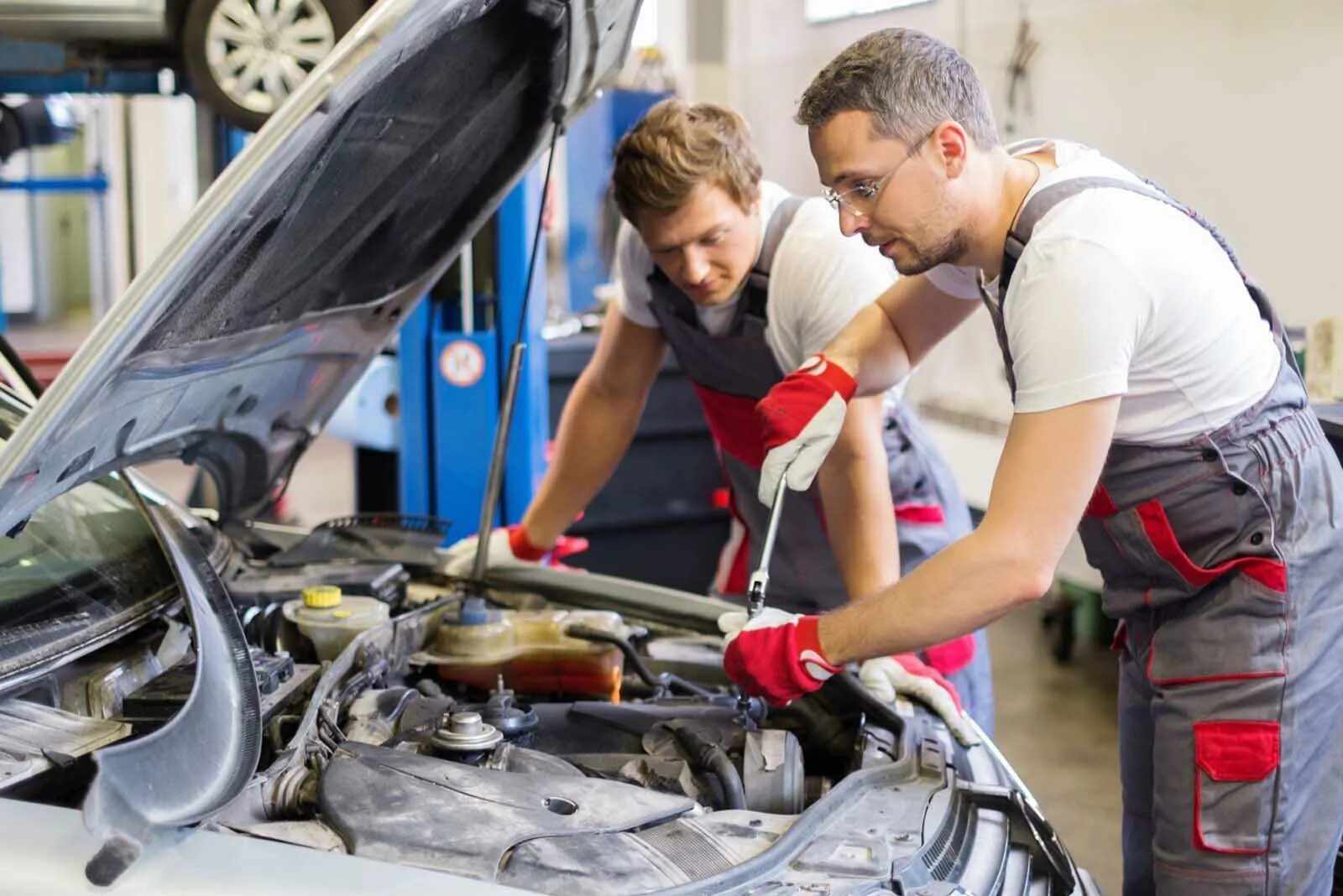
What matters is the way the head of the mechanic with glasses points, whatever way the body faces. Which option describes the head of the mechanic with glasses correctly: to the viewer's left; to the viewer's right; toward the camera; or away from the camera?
to the viewer's left

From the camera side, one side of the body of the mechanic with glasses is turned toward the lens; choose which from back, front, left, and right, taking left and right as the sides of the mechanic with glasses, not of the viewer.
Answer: left

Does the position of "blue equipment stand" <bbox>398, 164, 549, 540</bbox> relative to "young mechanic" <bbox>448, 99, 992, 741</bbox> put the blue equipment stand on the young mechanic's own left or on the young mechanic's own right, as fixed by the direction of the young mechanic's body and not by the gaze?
on the young mechanic's own right

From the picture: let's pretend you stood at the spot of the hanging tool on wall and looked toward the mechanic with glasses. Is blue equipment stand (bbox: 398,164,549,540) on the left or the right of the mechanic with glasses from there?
right

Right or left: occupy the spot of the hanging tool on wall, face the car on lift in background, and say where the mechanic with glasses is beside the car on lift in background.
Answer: left

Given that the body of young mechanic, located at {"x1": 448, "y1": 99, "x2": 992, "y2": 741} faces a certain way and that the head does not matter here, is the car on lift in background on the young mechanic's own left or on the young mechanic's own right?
on the young mechanic's own right
